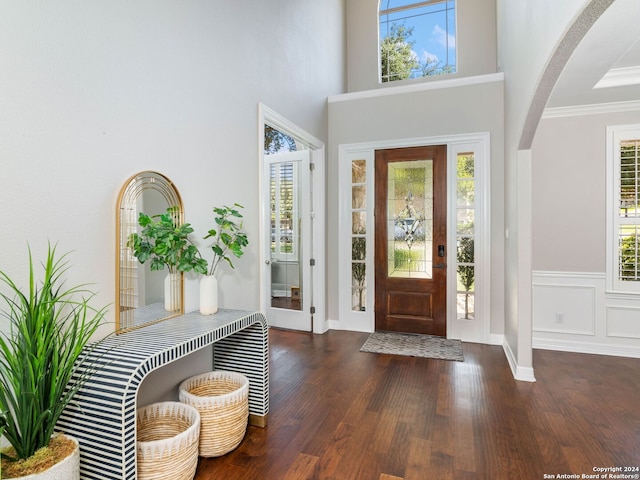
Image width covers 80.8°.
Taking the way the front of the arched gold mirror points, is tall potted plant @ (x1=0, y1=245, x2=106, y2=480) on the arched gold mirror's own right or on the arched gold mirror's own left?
on the arched gold mirror's own right

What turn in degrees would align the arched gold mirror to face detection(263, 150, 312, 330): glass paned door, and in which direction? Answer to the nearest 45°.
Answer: approximately 90° to its left

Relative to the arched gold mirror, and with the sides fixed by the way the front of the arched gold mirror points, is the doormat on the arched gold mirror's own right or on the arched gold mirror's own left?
on the arched gold mirror's own left

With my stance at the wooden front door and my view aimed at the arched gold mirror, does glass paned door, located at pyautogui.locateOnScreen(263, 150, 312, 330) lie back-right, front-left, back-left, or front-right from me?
front-right

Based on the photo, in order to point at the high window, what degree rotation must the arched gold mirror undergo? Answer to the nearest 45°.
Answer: approximately 90° to its left

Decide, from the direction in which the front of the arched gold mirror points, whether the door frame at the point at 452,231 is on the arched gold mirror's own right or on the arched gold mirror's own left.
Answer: on the arched gold mirror's own left

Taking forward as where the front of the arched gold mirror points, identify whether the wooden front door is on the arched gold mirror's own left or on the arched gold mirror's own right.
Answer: on the arched gold mirror's own left

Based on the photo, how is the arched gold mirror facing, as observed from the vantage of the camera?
facing the viewer and to the right of the viewer
